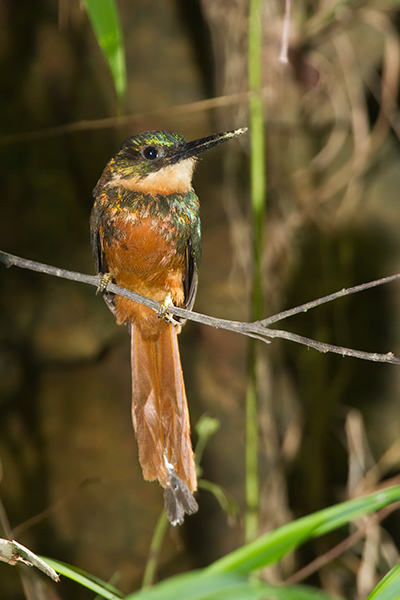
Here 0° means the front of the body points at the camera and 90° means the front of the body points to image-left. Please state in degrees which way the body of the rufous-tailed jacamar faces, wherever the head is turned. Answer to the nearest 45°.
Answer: approximately 0°
